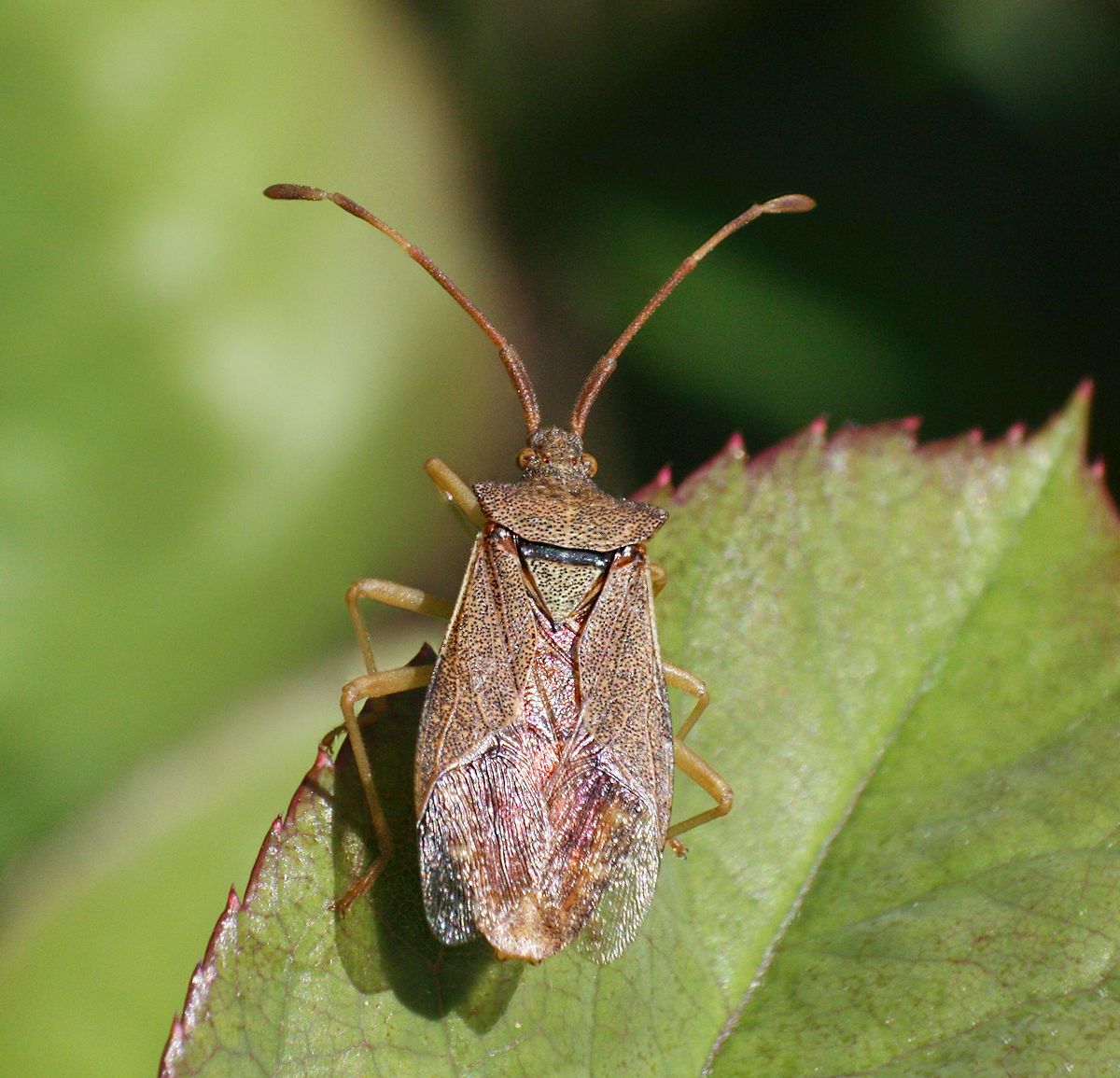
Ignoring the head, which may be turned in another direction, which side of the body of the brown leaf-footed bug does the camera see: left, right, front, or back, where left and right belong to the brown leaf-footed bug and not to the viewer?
back
